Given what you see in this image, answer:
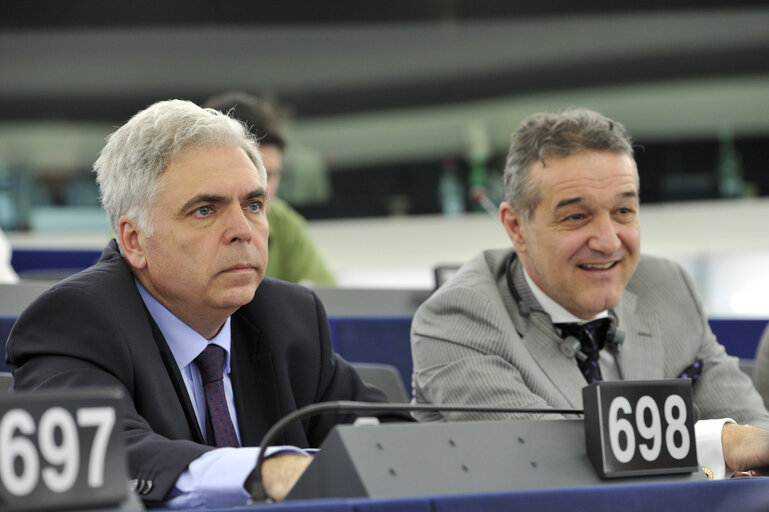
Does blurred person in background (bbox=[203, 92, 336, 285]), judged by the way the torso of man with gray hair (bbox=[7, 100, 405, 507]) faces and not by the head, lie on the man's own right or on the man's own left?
on the man's own left

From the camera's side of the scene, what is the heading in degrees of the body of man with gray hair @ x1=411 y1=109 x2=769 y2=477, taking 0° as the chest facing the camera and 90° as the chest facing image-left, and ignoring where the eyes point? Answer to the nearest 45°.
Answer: approximately 315°

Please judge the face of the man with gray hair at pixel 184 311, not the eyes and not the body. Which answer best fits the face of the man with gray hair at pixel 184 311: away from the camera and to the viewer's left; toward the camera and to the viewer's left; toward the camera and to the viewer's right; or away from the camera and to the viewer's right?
toward the camera and to the viewer's right

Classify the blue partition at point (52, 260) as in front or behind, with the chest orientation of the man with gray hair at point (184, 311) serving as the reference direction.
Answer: behind

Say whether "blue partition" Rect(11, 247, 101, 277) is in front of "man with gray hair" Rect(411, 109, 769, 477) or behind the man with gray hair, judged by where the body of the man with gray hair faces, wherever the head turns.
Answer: behind

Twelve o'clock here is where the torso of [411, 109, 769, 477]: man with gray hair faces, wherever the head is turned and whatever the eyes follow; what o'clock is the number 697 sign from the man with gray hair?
The number 697 sign is roughly at 2 o'clock from the man with gray hair.

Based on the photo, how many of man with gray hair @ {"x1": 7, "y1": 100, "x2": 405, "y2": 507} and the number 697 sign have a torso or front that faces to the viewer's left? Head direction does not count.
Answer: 0

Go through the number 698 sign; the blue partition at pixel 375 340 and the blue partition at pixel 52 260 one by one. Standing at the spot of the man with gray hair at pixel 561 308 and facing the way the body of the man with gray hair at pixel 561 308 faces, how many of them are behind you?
2

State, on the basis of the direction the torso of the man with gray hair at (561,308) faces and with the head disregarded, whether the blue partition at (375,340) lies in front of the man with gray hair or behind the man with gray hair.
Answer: behind

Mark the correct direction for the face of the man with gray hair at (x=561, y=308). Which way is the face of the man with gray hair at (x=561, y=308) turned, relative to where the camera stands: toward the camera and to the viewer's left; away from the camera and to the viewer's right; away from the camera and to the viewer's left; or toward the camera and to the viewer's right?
toward the camera and to the viewer's right

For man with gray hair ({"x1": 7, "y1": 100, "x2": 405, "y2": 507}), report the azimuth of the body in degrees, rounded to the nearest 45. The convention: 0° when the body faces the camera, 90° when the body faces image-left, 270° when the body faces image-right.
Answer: approximately 315°

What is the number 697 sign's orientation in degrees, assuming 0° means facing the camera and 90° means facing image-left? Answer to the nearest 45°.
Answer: approximately 0°
